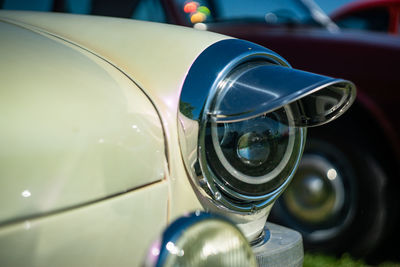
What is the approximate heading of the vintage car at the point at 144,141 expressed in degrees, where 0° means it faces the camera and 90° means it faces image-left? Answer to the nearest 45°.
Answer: approximately 315°

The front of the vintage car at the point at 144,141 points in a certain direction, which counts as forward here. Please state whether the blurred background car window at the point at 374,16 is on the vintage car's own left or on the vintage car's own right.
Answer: on the vintage car's own left
